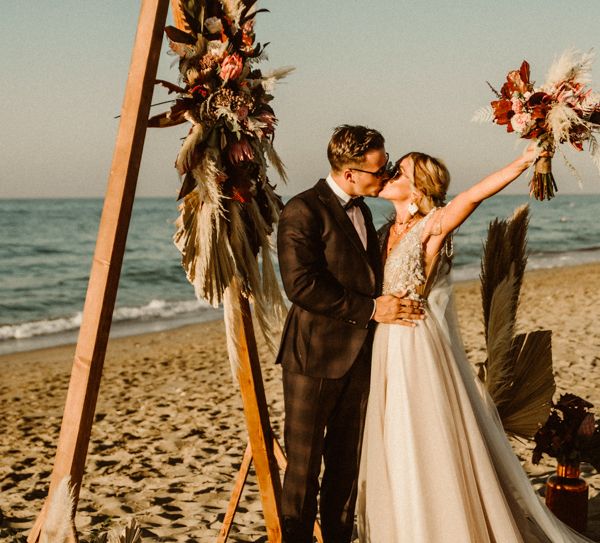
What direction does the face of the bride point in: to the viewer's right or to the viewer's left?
to the viewer's left

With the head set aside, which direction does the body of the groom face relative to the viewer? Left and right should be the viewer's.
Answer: facing the viewer and to the right of the viewer

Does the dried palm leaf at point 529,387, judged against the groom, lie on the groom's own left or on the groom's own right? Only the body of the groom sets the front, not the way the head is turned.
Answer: on the groom's own left

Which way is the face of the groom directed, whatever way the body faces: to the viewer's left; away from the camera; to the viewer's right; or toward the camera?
to the viewer's right
